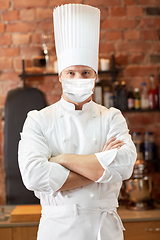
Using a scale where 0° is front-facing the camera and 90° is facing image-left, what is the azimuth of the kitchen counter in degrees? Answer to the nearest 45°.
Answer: approximately 0°

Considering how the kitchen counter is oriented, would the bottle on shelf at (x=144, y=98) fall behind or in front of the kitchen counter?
behind

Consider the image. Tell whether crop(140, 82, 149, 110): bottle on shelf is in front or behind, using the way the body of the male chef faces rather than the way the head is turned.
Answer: behind

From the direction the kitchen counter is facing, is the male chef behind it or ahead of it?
ahead

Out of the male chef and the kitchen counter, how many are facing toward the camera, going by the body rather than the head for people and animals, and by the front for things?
2

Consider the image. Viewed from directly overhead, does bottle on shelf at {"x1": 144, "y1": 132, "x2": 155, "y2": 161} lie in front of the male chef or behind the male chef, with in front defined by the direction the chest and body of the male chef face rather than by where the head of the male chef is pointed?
behind

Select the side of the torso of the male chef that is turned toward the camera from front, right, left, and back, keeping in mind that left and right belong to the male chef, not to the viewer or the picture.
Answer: front
